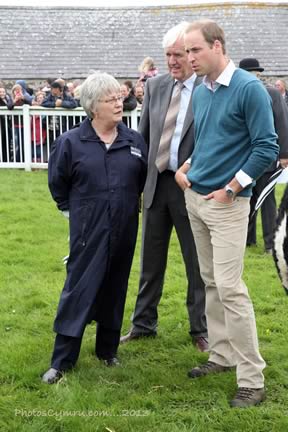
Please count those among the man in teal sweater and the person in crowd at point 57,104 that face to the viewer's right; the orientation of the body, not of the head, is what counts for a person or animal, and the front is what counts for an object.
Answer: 0

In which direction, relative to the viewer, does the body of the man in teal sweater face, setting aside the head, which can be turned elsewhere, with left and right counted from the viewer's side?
facing the viewer and to the left of the viewer

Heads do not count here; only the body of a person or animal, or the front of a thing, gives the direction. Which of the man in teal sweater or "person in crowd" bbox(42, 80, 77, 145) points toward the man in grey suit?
the person in crowd

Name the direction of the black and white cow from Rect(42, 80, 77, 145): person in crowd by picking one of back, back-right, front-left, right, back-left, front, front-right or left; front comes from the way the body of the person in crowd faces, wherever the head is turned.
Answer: front

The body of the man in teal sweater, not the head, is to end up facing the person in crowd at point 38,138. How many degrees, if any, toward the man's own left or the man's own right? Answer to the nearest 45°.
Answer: approximately 90° to the man's own right

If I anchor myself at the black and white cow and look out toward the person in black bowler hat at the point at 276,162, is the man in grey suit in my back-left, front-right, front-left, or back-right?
front-left

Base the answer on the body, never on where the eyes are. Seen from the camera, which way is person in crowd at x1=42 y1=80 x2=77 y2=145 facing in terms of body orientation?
toward the camera

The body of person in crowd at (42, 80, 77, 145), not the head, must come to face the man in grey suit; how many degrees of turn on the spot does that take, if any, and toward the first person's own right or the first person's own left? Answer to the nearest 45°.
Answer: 0° — they already face them

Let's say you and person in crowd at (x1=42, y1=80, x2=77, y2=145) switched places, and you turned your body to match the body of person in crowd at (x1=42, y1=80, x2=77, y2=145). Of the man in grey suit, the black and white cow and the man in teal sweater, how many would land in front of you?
3

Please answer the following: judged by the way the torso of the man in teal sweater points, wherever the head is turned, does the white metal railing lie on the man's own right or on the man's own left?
on the man's own right

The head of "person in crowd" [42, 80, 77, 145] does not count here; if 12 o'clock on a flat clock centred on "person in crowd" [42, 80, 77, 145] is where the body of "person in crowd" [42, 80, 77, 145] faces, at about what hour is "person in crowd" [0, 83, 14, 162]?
"person in crowd" [0, 83, 14, 162] is roughly at 3 o'clock from "person in crowd" [42, 80, 77, 145].

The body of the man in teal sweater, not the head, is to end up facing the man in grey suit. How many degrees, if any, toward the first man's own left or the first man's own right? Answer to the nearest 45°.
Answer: approximately 90° to the first man's own right

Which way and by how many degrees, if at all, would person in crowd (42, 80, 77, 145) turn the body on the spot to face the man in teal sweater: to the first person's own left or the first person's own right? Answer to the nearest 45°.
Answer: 0° — they already face them
